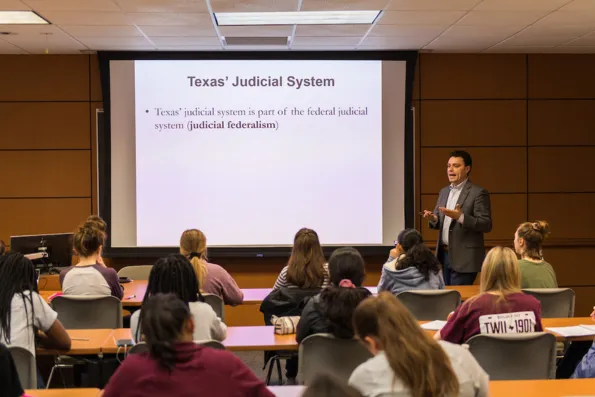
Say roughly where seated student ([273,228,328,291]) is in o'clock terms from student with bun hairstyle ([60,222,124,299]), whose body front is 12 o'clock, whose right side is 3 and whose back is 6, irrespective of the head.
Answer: The seated student is roughly at 4 o'clock from the student with bun hairstyle.

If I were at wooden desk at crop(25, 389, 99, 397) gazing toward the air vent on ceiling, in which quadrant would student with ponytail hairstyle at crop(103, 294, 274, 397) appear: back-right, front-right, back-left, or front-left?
back-right

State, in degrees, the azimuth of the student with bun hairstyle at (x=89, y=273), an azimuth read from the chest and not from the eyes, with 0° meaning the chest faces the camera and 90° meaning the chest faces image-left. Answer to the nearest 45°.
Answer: approximately 180°

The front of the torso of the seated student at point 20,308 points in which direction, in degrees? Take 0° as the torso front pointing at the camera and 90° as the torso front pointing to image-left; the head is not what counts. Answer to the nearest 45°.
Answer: approximately 225°

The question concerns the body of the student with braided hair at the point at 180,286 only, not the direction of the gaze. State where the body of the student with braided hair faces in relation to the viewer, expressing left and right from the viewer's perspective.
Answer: facing away from the viewer

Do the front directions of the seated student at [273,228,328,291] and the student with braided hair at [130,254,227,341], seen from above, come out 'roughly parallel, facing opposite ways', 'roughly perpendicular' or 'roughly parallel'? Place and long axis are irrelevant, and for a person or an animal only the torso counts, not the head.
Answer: roughly parallel

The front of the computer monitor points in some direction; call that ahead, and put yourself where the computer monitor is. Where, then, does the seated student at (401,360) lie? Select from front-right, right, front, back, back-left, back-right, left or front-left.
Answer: back

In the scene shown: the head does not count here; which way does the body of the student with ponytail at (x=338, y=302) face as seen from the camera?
away from the camera

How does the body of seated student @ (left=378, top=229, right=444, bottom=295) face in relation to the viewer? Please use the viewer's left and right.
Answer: facing away from the viewer and to the left of the viewer

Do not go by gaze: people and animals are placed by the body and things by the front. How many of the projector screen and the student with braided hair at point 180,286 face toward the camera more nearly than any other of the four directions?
1

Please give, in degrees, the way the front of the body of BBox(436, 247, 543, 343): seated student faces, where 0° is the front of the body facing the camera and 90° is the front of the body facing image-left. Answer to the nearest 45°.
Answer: approximately 180°

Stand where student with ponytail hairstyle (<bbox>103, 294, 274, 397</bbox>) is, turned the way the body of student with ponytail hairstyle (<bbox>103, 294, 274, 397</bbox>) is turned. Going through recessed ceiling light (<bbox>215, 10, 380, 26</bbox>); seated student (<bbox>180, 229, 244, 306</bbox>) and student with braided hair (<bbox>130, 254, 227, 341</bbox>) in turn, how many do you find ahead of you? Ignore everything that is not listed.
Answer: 3

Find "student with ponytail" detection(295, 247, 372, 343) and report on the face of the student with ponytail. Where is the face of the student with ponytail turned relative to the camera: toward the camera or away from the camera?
away from the camera

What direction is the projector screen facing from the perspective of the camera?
toward the camera

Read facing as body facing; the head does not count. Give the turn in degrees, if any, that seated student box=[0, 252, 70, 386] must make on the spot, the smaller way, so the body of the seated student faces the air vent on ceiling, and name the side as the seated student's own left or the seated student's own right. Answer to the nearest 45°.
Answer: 0° — they already face it

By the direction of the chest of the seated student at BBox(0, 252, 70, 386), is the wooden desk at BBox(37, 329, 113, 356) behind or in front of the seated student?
in front
